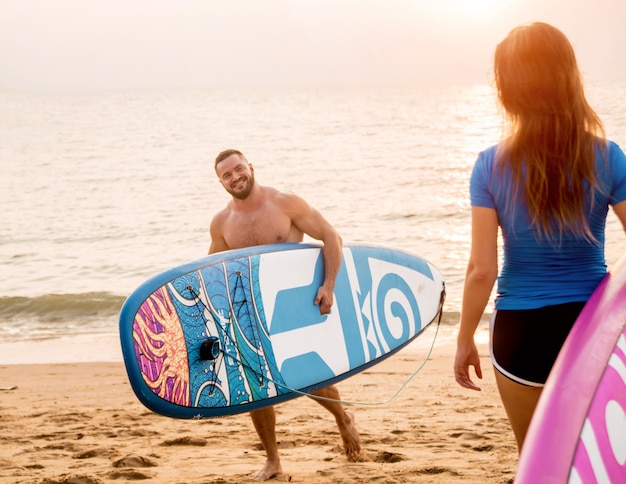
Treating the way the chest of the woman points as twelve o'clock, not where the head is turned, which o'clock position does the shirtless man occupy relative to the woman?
The shirtless man is roughly at 11 o'clock from the woman.

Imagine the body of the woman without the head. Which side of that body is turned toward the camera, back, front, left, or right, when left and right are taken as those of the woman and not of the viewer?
back

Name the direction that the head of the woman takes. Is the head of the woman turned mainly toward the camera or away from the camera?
away from the camera
